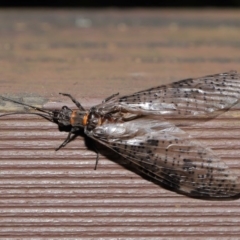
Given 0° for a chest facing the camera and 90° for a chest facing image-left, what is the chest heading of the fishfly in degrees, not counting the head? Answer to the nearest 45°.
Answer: approximately 90°
